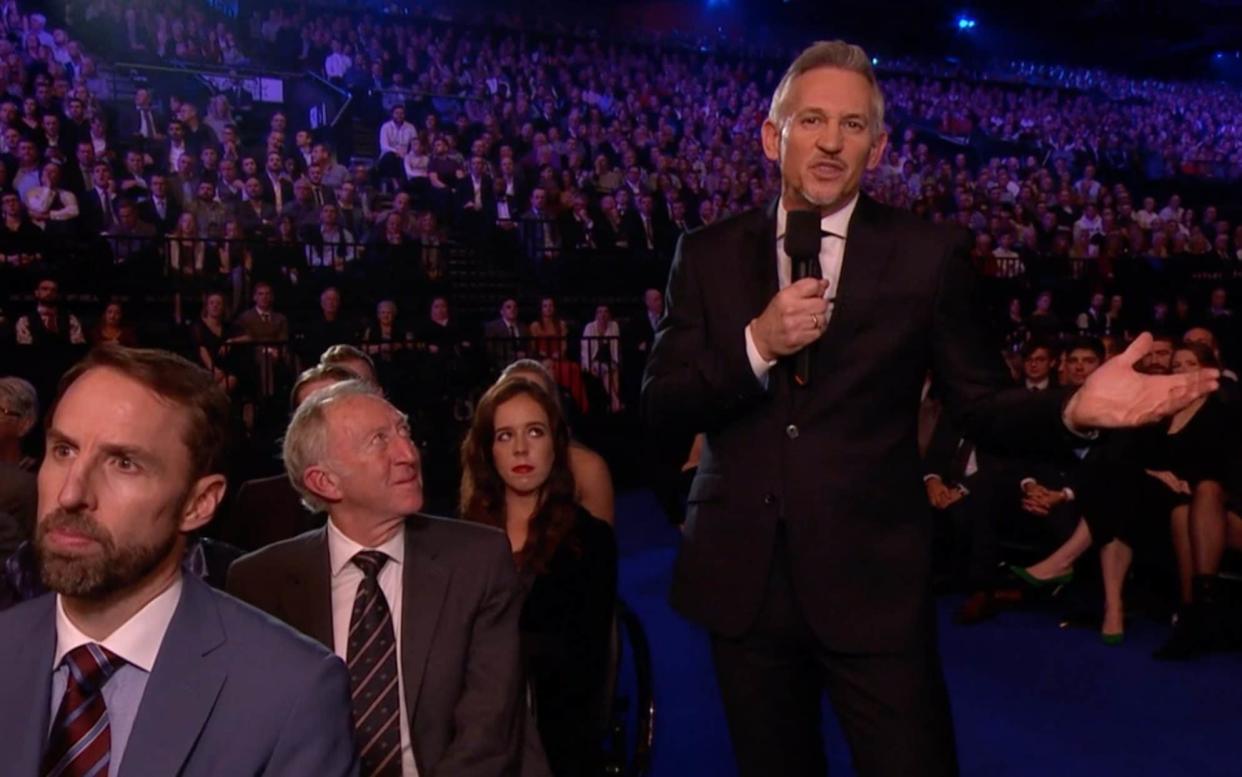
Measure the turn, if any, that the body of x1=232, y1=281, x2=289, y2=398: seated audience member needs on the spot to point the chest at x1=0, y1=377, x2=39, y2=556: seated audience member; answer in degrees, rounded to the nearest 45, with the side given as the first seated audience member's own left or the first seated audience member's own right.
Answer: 0° — they already face them

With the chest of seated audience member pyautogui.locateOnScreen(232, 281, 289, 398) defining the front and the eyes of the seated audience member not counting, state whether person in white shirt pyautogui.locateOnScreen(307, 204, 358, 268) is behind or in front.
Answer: behind

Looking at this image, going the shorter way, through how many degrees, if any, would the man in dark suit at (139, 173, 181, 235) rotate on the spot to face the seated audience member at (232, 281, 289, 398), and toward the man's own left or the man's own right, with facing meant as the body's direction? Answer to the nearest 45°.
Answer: approximately 45° to the man's own left

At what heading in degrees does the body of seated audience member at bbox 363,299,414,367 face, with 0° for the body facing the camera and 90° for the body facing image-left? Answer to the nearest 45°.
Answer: approximately 0°

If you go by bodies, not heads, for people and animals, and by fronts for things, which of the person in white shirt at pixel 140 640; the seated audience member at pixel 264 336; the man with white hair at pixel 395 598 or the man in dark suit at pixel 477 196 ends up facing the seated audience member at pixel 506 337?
the man in dark suit
